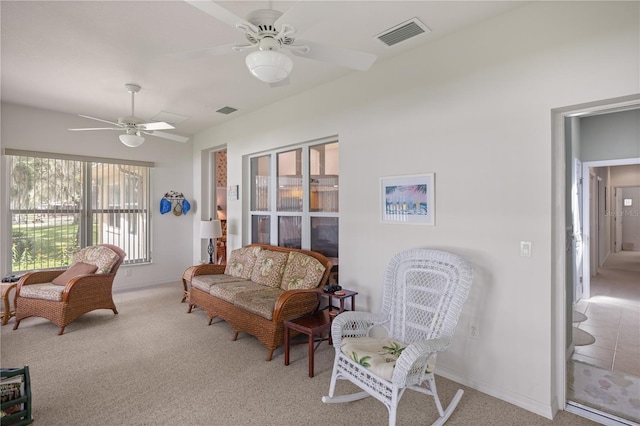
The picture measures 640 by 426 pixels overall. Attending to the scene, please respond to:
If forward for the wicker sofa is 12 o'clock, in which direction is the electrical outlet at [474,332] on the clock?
The electrical outlet is roughly at 9 o'clock from the wicker sofa.

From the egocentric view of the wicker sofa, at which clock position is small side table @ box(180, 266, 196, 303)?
The small side table is roughly at 3 o'clock from the wicker sofa.

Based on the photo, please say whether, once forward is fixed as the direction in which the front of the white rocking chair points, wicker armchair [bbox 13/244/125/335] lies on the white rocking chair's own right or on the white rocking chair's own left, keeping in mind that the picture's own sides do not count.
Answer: on the white rocking chair's own right

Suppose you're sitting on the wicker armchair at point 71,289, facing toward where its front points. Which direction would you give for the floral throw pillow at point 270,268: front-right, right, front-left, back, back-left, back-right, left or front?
left

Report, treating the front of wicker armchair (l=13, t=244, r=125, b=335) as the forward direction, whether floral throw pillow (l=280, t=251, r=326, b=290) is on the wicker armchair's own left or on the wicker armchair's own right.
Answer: on the wicker armchair's own left

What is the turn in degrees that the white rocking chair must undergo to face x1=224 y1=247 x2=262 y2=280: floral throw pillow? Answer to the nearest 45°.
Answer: approximately 90° to its right

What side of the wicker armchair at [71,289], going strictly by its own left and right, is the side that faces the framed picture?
left

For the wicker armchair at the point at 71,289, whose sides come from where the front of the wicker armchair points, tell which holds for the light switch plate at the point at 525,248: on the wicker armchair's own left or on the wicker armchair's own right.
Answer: on the wicker armchair's own left

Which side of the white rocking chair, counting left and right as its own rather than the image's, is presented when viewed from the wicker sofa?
right

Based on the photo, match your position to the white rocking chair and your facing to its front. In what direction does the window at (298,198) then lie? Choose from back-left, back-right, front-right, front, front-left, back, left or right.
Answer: right

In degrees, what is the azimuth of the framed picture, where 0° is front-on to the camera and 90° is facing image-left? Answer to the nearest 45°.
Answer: approximately 45°

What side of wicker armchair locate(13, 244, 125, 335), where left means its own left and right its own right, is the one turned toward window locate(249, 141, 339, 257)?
left

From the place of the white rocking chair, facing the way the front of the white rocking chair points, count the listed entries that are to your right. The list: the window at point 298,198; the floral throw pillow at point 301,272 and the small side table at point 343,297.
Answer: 3

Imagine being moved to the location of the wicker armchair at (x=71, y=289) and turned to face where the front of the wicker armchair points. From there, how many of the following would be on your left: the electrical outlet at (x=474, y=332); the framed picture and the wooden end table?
3

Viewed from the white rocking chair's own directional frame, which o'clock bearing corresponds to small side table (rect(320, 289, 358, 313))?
The small side table is roughly at 3 o'clock from the white rocking chair.

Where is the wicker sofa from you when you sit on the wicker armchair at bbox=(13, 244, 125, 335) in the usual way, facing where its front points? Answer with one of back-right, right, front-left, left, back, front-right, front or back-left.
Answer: left
